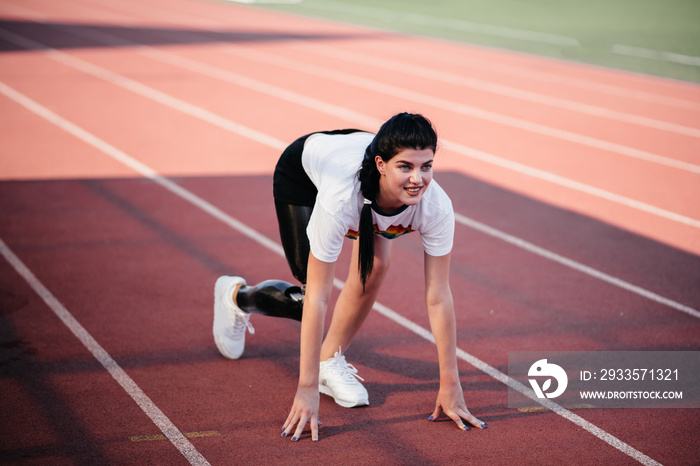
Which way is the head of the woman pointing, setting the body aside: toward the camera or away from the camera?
toward the camera

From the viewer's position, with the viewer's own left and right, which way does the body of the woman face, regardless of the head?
facing the viewer and to the right of the viewer
